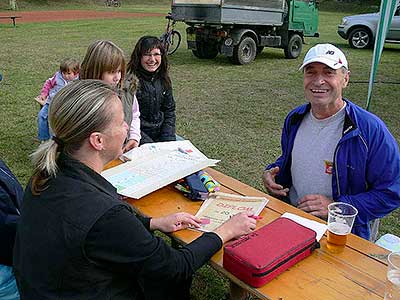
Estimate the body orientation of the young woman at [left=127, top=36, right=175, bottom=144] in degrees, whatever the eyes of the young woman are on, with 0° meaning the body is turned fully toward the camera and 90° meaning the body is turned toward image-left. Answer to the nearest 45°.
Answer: approximately 0°

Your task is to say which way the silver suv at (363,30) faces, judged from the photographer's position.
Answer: facing to the left of the viewer

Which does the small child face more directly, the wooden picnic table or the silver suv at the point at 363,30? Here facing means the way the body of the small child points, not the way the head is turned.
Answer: the wooden picnic table

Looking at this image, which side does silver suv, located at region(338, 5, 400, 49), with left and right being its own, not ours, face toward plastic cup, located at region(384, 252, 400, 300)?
left

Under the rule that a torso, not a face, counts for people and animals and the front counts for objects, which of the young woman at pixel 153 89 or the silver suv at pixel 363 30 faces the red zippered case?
the young woman

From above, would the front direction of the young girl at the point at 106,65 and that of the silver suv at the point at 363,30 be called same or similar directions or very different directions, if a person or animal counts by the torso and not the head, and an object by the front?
very different directions

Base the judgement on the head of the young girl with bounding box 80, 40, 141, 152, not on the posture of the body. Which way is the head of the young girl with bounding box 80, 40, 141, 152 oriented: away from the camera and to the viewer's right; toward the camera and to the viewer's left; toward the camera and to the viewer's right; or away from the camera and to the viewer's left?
toward the camera and to the viewer's right

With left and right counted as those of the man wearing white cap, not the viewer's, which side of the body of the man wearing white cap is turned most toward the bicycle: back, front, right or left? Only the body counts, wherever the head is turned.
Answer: right

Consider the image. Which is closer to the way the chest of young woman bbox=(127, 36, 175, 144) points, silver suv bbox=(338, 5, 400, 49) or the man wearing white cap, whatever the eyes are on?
the man wearing white cap
